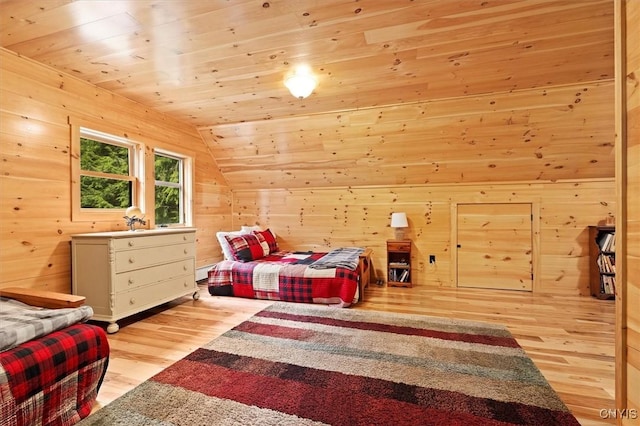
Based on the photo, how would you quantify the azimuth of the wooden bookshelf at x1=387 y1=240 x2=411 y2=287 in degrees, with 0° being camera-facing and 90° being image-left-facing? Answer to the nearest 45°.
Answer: approximately 0°

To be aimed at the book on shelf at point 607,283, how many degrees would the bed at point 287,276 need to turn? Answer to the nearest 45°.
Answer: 0° — it already faces it

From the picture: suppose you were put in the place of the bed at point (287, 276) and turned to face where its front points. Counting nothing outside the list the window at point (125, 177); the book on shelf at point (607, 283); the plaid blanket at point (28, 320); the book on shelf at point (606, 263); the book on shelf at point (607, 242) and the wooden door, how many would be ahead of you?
4

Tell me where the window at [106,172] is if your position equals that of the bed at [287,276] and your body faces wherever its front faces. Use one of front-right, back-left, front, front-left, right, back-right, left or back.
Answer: back

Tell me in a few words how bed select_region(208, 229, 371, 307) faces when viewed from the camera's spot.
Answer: facing to the right of the viewer

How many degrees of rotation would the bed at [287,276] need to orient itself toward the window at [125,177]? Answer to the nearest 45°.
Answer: approximately 180°

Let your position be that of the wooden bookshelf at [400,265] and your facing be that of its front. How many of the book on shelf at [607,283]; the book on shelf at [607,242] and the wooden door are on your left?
3

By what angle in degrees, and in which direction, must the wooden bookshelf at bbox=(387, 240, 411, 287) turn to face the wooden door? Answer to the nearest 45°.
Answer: approximately 90° to its left

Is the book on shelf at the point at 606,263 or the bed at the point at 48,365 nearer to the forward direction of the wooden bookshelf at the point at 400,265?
the bed

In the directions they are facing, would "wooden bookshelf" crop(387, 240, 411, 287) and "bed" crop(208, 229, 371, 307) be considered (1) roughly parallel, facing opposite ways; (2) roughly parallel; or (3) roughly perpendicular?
roughly perpendicular

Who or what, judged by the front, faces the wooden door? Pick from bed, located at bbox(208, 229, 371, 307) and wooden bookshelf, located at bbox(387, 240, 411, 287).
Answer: the bed

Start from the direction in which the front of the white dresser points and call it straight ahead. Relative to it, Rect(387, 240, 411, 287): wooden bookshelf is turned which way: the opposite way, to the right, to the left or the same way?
to the right

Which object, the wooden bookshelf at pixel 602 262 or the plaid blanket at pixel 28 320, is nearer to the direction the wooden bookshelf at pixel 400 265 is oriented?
the plaid blanket

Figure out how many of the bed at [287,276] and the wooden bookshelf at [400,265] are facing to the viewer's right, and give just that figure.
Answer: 1

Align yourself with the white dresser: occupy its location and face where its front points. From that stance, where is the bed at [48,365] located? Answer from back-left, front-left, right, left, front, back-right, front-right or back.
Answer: front-right

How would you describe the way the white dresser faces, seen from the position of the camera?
facing the viewer and to the right of the viewer
